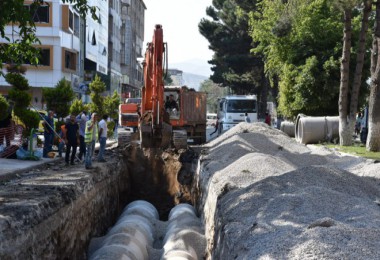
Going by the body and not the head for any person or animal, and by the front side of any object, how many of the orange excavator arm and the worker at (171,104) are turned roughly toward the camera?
2

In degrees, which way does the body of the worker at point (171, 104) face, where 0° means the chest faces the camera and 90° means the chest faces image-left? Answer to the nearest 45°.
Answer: approximately 0°

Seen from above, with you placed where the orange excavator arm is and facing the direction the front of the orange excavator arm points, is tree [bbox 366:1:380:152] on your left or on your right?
on your left

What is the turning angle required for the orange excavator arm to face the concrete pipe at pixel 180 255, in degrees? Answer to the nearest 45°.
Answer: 0° — it already faces it

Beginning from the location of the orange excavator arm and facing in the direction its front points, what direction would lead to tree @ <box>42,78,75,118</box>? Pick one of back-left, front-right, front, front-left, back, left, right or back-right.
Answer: back-right

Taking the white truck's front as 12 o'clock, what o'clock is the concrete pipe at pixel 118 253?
The concrete pipe is roughly at 12 o'clock from the white truck.

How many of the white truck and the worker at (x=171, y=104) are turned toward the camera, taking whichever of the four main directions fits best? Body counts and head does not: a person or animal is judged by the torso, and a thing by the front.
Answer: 2

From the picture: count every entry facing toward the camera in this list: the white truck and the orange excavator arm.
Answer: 2

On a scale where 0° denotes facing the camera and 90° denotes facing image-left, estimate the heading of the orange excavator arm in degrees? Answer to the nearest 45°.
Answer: approximately 0°
